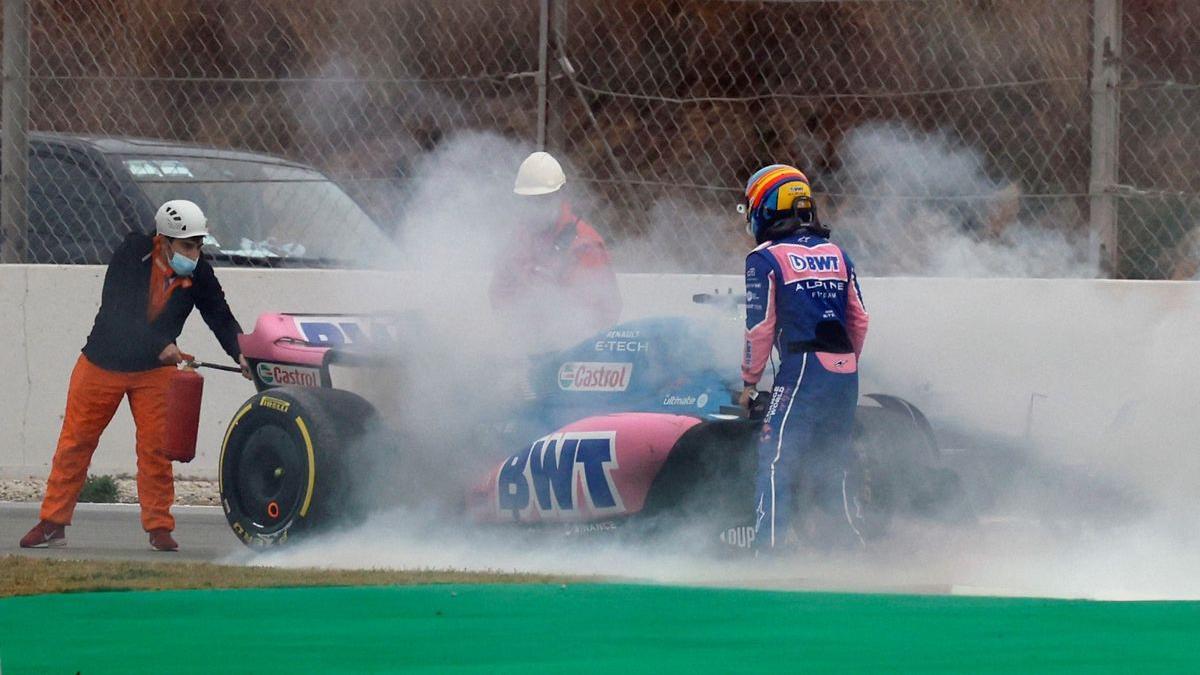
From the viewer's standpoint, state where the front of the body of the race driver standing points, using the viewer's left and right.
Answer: facing away from the viewer and to the left of the viewer

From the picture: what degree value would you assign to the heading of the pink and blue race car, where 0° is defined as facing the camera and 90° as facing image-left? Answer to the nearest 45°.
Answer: approximately 315°

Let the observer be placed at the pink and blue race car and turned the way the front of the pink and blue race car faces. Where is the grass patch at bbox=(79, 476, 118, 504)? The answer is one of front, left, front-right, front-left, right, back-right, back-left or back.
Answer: back

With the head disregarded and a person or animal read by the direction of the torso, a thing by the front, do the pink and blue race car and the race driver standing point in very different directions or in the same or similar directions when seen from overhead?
very different directions

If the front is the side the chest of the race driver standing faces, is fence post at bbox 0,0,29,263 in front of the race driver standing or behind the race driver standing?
in front

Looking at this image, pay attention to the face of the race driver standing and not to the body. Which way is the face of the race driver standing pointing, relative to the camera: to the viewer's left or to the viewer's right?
to the viewer's left
